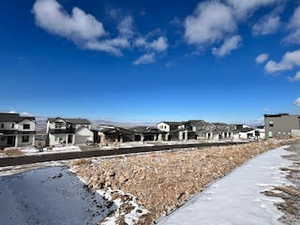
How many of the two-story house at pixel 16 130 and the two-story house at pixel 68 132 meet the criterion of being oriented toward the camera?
2

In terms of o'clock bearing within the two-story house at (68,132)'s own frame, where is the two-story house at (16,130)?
the two-story house at (16,130) is roughly at 2 o'clock from the two-story house at (68,132).

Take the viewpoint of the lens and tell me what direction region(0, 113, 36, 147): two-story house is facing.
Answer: facing the viewer

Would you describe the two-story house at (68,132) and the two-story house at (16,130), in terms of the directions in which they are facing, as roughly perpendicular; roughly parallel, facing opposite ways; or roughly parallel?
roughly parallel

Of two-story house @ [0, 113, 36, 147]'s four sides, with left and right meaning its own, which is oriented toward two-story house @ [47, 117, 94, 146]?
left
